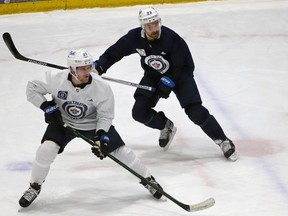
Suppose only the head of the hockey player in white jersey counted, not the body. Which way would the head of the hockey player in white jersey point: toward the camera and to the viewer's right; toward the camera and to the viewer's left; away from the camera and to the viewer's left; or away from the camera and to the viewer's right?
toward the camera and to the viewer's right

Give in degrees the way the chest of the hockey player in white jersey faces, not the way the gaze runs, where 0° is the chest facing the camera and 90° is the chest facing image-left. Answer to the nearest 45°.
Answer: approximately 0°

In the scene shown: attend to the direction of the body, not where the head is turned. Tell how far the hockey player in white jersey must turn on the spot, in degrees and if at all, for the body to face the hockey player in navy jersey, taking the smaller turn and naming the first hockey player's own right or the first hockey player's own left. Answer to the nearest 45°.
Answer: approximately 135° to the first hockey player's own left
